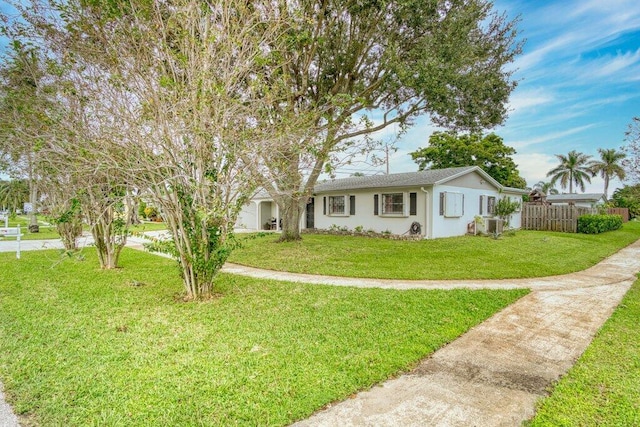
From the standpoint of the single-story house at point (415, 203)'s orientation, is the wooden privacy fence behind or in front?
behind

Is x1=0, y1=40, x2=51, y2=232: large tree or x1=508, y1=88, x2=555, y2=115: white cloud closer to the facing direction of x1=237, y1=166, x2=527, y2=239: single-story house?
the large tree

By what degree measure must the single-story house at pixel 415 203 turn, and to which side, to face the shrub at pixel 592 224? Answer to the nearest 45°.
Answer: approximately 135° to its left

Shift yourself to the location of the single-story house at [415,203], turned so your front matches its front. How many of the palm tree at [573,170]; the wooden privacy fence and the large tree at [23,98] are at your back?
2

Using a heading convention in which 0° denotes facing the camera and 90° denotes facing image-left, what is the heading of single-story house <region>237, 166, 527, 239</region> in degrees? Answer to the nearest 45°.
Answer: approximately 45°

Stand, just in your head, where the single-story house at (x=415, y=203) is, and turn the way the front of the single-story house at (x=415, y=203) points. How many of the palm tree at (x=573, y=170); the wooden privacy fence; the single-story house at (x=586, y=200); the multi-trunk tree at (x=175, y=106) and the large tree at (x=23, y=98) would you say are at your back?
3

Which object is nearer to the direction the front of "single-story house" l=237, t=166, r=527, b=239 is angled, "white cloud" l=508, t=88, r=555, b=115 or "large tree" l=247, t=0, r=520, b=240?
the large tree
